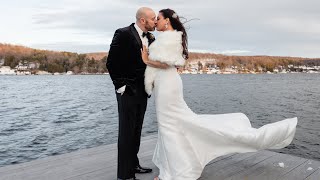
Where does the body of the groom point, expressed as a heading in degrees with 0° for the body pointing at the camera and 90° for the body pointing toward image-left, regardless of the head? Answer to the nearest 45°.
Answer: approximately 270°

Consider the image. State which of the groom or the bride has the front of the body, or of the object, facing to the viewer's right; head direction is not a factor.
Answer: the groom

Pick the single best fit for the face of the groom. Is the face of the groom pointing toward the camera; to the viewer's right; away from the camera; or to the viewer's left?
to the viewer's right

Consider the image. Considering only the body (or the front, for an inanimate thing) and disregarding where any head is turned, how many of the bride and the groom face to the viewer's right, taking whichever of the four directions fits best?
1

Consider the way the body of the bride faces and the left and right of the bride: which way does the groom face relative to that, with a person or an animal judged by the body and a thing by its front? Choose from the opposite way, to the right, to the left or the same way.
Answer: the opposite way

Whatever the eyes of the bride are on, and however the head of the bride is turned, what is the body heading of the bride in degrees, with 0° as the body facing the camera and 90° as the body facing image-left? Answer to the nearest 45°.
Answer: approximately 90°

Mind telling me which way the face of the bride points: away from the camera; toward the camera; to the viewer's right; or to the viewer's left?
to the viewer's left
